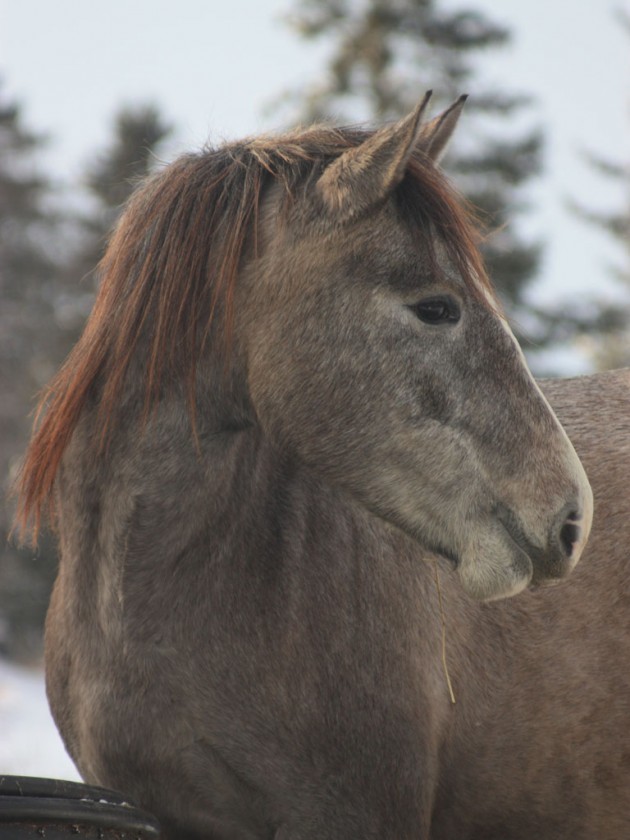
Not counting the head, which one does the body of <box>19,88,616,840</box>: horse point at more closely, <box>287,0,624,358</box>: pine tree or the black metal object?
the black metal object

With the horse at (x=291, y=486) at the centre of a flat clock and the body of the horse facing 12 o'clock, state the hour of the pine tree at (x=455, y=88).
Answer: The pine tree is roughly at 5 o'clock from the horse.

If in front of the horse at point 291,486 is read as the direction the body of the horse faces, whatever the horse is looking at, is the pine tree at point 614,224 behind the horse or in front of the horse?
behind

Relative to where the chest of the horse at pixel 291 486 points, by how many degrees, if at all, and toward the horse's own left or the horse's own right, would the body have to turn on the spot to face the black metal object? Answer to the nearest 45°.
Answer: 0° — it already faces it

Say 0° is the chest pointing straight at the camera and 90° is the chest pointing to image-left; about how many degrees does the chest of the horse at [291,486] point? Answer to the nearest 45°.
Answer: approximately 45°

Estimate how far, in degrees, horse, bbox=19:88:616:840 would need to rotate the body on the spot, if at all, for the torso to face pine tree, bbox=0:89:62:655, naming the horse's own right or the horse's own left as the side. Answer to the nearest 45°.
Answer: approximately 135° to the horse's own right

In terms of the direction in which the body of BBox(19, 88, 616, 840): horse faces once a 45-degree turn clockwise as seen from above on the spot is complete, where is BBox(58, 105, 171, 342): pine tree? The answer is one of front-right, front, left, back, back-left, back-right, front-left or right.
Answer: right
